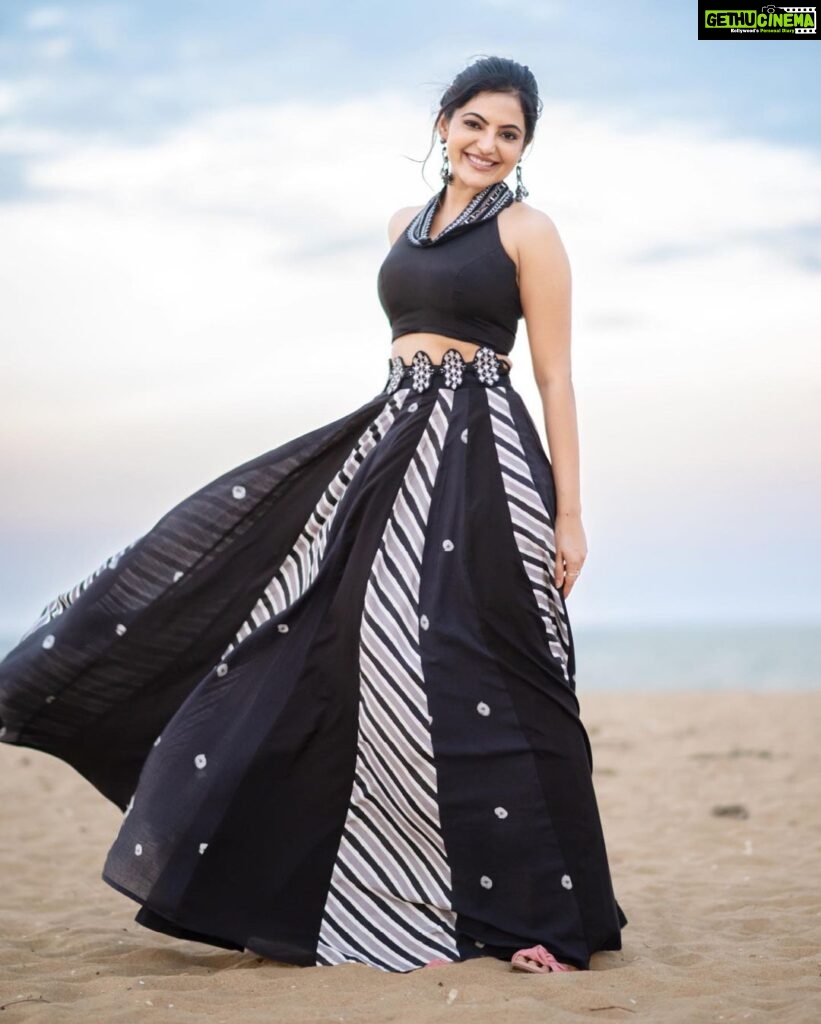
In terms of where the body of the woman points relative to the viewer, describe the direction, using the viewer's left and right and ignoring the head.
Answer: facing the viewer and to the left of the viewer
